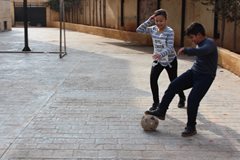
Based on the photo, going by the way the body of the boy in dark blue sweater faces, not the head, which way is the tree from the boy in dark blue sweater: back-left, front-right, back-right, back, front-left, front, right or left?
right

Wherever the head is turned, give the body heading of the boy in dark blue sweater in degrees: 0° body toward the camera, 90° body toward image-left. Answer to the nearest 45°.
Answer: approximately 90°

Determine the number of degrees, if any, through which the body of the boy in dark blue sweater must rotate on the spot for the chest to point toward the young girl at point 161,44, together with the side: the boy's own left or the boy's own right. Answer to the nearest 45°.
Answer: approximately 45° to the boy's own right

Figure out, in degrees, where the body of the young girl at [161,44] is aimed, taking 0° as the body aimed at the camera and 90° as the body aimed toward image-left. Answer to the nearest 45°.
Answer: approximately 45°

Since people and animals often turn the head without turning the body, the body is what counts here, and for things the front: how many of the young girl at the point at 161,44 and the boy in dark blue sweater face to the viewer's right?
0
